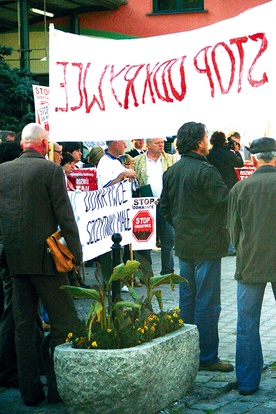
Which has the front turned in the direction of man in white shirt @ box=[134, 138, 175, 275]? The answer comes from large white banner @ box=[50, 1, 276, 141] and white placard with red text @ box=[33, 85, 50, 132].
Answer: the large white banner

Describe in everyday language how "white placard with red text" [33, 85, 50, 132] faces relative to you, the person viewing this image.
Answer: facing the viewer

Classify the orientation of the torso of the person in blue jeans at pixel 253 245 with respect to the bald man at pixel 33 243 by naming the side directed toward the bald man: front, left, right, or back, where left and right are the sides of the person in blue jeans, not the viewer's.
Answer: left

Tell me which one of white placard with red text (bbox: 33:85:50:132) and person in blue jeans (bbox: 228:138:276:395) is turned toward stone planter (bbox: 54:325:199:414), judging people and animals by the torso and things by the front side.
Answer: the white placard with red text

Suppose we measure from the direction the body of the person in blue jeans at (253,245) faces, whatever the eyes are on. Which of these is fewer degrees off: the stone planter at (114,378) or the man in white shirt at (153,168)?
the man in white shirt

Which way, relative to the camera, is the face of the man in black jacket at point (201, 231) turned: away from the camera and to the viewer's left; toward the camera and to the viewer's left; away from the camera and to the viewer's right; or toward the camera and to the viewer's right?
away from the camera and to the viewer's right

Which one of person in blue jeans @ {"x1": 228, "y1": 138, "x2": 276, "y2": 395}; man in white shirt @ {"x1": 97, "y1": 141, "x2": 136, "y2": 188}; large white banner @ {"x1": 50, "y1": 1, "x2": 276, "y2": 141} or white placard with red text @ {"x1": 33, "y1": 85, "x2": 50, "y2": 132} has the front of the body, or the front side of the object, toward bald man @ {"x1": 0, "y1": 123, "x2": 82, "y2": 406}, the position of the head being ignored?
the white placard with red text

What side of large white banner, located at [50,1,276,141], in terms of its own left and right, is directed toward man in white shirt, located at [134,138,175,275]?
front

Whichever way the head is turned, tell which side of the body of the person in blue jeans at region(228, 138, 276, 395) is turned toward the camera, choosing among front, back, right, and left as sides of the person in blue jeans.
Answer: back

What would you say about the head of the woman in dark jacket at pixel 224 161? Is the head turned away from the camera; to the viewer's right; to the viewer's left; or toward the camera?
away from the camera

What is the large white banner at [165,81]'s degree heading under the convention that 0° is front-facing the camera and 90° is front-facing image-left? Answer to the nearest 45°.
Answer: approximately 180°

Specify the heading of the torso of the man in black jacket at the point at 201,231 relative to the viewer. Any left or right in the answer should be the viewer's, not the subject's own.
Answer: facing away from the viewer and to the right of the viewer
